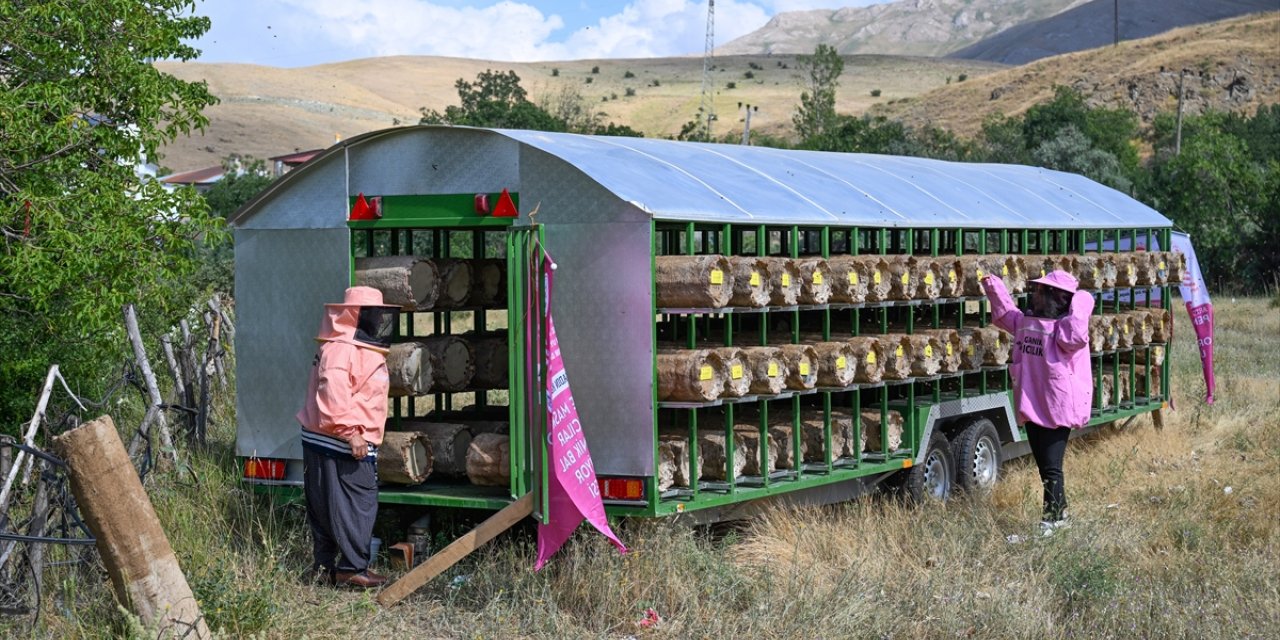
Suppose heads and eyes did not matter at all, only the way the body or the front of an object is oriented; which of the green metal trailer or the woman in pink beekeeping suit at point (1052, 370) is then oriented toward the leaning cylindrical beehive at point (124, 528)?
the woman in pink beekeeping suit

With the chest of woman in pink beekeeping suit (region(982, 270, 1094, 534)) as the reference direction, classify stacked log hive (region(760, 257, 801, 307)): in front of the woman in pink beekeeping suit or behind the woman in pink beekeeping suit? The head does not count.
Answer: in front

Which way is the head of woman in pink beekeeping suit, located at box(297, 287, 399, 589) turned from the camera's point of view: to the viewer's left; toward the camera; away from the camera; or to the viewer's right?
to the viewer's right

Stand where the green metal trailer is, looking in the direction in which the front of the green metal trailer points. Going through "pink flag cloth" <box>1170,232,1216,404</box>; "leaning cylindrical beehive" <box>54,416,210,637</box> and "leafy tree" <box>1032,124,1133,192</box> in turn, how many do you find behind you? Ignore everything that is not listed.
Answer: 1

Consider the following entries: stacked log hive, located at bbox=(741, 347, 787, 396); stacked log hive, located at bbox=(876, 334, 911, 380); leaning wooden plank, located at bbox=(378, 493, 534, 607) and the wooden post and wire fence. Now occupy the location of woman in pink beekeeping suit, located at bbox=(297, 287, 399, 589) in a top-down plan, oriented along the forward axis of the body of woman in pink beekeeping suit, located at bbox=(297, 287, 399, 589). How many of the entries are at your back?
1

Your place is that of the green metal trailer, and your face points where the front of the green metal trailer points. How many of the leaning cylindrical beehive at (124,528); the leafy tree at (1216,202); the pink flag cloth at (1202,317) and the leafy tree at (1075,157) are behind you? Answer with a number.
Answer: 1

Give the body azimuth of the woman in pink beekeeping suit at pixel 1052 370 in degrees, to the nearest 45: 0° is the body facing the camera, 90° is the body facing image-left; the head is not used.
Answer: approximately 45°

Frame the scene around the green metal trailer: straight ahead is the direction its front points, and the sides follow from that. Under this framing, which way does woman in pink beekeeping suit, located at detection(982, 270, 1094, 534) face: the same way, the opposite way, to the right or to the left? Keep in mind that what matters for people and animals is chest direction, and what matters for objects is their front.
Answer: the opposite way

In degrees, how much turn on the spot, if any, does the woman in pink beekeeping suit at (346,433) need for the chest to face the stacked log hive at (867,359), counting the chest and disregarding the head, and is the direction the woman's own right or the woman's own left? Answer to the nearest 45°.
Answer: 0° — they already face it

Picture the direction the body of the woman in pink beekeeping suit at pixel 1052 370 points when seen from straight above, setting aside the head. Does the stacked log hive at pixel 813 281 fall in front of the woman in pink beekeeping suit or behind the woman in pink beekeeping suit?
in front

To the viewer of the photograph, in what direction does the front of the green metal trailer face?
facing away from the viewer and to the right of the viewer

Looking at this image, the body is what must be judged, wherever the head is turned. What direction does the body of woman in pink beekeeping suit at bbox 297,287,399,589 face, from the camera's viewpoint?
to the viewer's right

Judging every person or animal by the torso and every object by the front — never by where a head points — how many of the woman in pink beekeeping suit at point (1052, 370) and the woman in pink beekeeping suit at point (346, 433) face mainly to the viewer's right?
1

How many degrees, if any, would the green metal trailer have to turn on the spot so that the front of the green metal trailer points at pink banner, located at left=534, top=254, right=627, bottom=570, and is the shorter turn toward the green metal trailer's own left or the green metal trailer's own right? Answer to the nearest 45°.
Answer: approximately 135° to the green metal trailer's own right

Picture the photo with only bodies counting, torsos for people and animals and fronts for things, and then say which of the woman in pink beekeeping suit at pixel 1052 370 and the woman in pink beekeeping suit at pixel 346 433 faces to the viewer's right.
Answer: the woman in pink beekeeping suit at pixel 346 433

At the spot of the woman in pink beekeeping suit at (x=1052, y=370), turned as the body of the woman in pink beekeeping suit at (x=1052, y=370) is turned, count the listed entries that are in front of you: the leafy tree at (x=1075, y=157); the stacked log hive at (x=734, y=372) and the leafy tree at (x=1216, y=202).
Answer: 1
